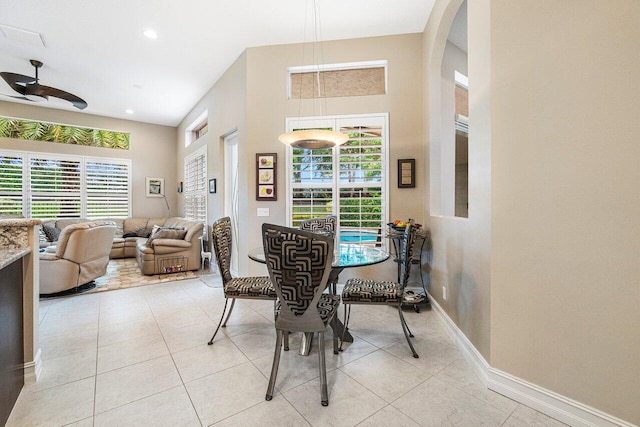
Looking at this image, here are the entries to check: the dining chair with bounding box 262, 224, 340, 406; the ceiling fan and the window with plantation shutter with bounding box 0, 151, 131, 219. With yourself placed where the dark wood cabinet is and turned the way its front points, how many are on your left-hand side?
2

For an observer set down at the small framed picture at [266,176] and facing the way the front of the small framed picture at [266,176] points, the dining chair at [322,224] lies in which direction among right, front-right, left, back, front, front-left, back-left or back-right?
front-left

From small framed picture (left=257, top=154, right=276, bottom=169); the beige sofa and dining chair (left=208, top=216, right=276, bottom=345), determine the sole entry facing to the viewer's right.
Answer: the dining chair

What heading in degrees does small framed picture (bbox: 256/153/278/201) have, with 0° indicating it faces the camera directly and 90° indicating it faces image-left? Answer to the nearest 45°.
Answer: approximately 0°

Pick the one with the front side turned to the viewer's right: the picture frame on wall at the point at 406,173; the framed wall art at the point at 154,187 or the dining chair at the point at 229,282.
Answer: the dining chair

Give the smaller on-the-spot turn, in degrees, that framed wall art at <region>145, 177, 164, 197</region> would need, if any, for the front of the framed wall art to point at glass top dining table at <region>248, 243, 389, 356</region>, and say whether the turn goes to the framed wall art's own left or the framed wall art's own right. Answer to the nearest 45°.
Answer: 0° — it already faces it

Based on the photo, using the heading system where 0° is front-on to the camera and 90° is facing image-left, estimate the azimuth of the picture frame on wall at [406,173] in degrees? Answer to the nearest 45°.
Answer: approximately 0°

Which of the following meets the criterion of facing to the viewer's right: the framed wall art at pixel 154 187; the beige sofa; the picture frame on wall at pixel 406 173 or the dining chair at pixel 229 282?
the dining chair

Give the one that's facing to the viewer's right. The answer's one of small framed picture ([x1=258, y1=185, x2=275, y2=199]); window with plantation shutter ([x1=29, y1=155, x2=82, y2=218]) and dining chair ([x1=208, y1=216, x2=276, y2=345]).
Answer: the dining chair
